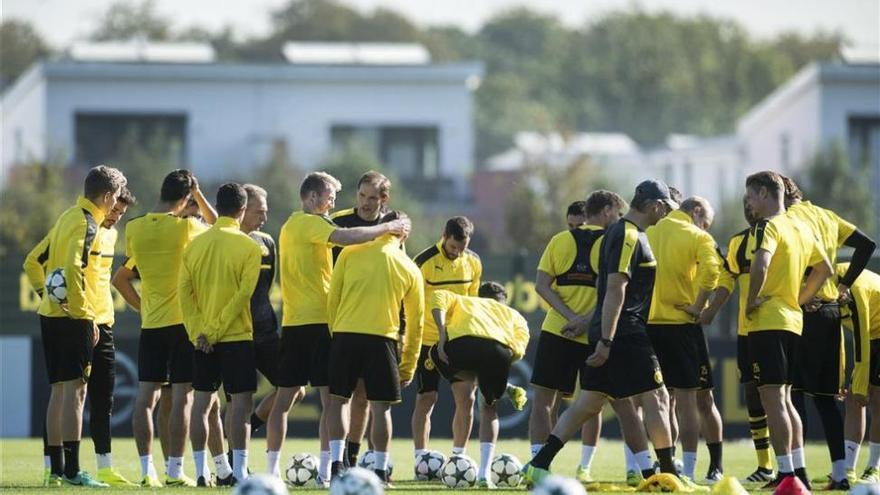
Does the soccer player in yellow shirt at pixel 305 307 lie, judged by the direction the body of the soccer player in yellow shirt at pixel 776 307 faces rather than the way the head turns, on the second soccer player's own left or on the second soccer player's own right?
on the second soccer player's own left

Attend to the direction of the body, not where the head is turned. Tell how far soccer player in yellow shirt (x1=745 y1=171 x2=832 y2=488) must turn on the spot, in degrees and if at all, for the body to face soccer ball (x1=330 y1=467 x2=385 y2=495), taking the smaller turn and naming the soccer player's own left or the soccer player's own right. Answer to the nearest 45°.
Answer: approximately 90° to the soccer player's own left

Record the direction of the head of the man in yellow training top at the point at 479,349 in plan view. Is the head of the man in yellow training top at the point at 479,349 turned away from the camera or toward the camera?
away from the camera

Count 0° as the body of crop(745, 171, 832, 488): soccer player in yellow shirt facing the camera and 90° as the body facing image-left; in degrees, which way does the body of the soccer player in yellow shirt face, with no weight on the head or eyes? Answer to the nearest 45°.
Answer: approximately 135°

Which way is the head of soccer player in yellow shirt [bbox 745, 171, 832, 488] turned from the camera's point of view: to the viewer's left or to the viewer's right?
to the viewer's left

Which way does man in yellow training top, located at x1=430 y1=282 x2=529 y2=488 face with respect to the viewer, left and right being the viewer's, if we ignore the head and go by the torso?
facing away from the viewer

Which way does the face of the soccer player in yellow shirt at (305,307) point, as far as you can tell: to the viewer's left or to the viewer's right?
to the viewer's right
